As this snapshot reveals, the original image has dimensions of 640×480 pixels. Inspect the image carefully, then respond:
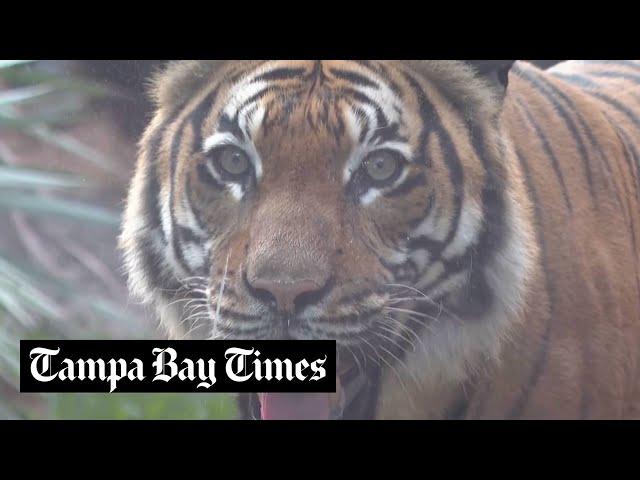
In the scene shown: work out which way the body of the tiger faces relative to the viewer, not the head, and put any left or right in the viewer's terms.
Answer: facing the viewer and to the left of the viewer
